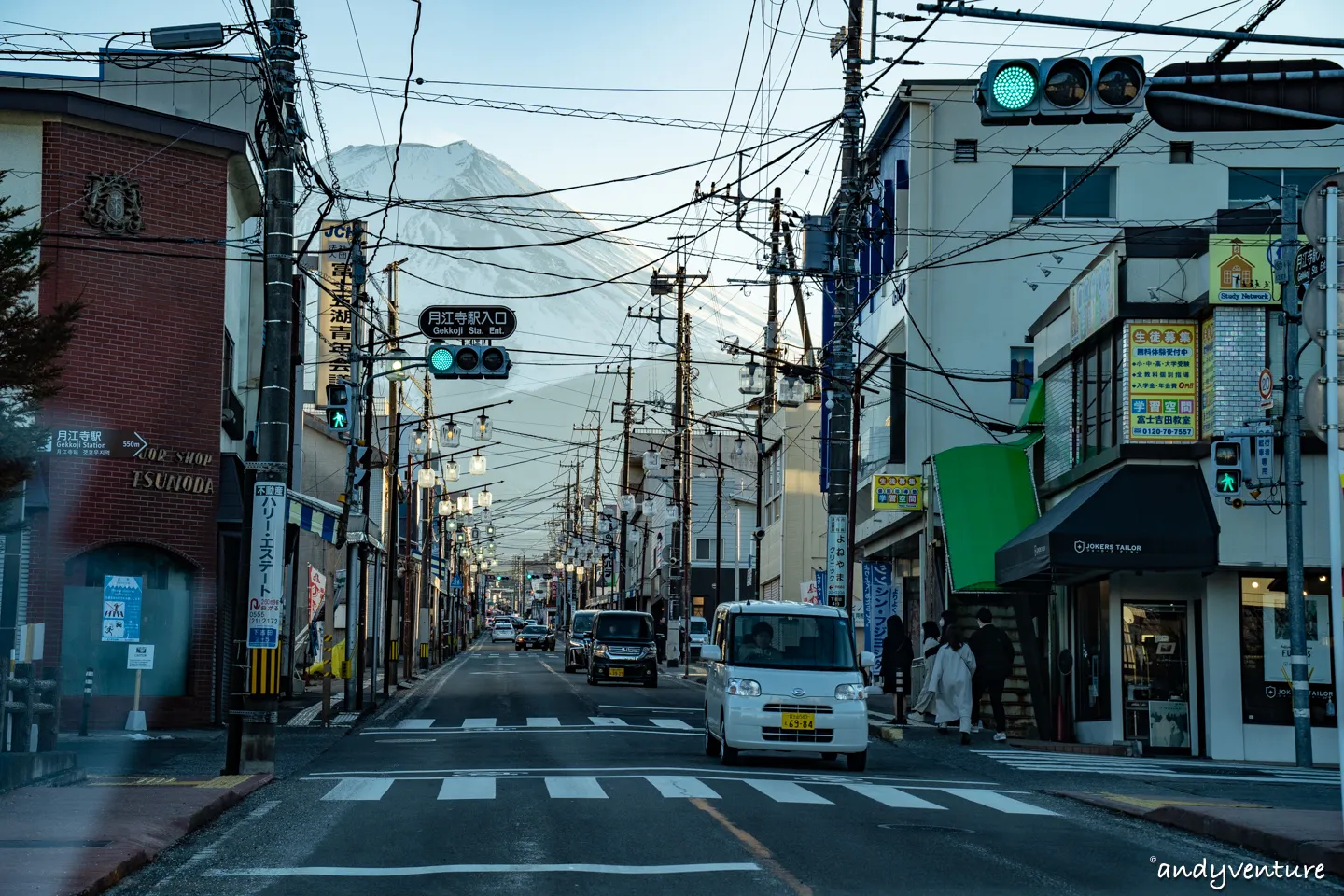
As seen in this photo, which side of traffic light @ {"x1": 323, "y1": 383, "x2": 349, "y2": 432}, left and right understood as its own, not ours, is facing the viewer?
front

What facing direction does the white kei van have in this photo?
toward the camera

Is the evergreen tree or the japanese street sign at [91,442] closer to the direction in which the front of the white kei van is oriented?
the evergreen tree

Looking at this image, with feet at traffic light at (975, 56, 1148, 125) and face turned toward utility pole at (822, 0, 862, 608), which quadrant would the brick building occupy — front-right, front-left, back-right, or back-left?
front-left

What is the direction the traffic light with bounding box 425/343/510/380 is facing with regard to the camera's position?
facing the viewer

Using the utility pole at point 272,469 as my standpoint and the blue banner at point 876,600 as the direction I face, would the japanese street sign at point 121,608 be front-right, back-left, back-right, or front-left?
front-left

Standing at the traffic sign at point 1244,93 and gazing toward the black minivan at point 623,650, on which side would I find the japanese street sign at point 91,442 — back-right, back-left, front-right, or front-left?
front-left

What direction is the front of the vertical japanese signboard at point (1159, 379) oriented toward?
toward the camera

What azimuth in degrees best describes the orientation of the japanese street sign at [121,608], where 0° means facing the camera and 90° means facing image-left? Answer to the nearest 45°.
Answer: approximately 0°
